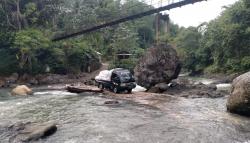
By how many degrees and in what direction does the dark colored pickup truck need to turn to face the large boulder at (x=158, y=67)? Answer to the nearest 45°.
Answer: approximately 90° to its left

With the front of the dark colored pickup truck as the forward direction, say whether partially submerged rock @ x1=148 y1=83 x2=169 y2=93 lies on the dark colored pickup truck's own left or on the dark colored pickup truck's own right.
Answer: on the dark colored pickup truck's own left

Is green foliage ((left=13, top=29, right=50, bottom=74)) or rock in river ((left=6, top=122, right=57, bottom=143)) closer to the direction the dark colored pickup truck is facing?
the rock in river
